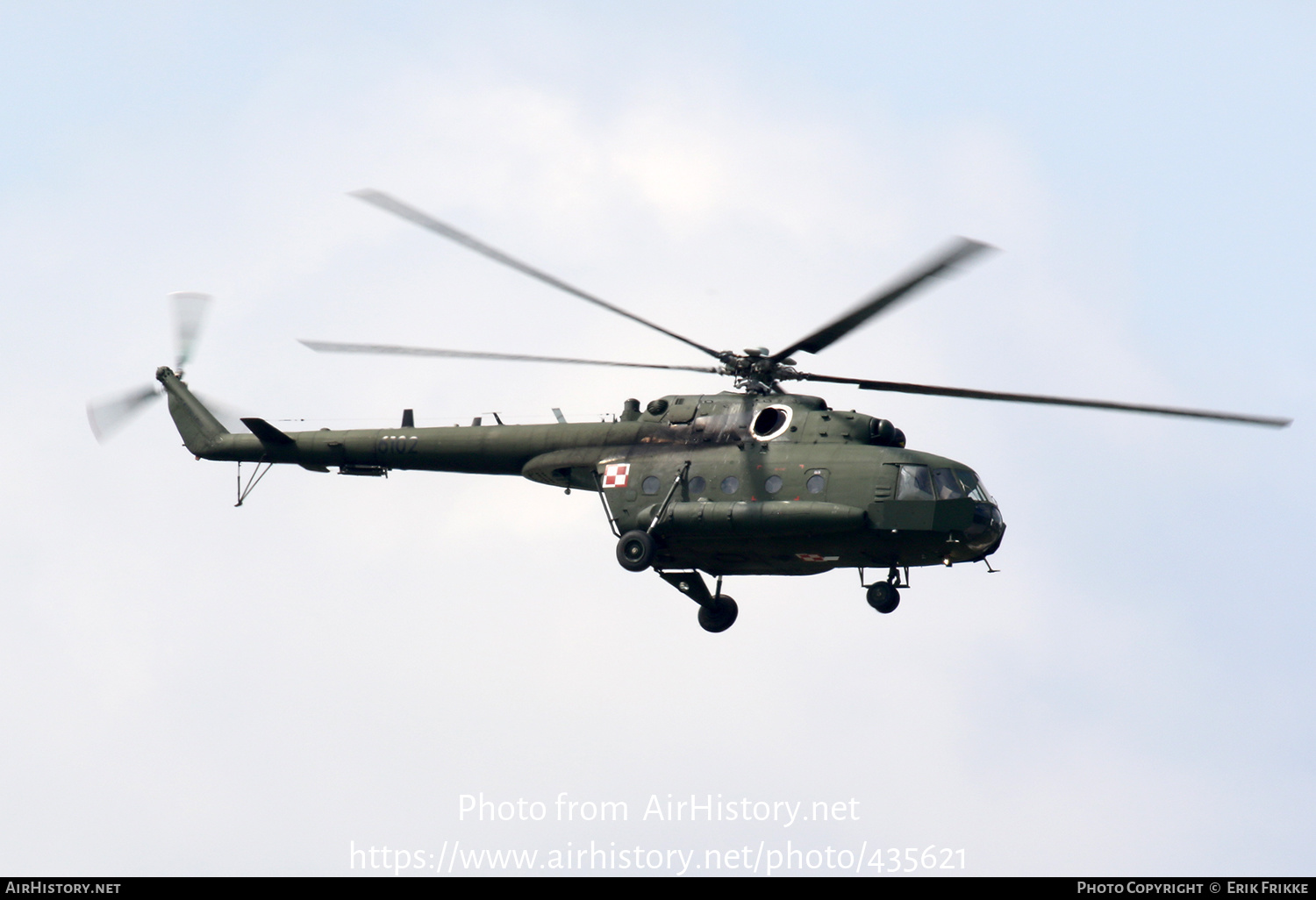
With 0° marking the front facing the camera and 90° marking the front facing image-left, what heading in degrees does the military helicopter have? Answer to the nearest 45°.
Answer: approximately 270°
